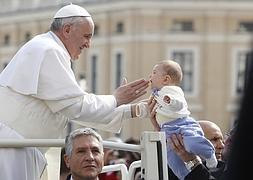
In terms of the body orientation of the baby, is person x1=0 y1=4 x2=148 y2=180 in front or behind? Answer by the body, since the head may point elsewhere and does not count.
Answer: in front

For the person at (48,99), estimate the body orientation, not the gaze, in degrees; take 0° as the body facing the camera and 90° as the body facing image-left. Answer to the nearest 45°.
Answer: approximately 270°

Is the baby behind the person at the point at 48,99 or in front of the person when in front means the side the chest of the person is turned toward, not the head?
in front

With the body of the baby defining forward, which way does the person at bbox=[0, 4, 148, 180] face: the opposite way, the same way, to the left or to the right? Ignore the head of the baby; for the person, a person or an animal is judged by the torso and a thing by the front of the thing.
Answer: the opposite way

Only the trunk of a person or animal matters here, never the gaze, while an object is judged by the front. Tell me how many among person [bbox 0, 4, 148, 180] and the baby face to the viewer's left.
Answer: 1

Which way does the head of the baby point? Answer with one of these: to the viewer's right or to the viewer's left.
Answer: to the viewer's left

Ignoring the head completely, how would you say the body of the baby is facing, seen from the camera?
to the viewer's left
